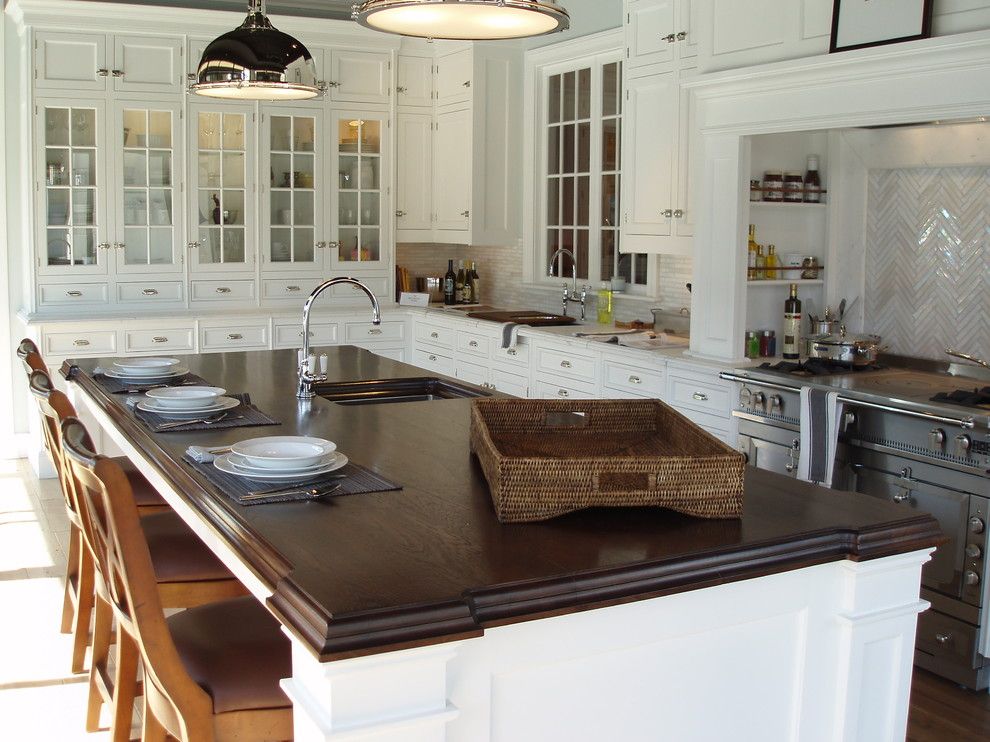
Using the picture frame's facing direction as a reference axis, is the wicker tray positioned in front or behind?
in front

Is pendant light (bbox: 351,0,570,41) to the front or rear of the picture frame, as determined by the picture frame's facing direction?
to the front

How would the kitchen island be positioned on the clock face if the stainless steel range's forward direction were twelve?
The kitchen island is roughly at 11 o'clock from the stainless steel range.

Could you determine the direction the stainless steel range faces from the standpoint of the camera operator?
facing the viewer and to the left of the viewer

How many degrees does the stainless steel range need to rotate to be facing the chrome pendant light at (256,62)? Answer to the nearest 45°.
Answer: approximately 45° to its right

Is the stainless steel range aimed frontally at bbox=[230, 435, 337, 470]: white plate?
yes

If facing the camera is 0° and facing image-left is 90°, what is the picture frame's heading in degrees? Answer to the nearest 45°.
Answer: approximately 45°

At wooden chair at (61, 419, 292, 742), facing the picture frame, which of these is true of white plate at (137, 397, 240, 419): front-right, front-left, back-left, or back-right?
front-left

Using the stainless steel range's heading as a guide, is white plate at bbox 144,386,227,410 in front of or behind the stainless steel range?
in front

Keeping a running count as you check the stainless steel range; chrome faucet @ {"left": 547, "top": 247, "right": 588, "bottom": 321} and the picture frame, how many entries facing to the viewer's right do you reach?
0

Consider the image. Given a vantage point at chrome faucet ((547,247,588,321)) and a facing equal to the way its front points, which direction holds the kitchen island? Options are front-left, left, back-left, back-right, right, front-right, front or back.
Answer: front-left
